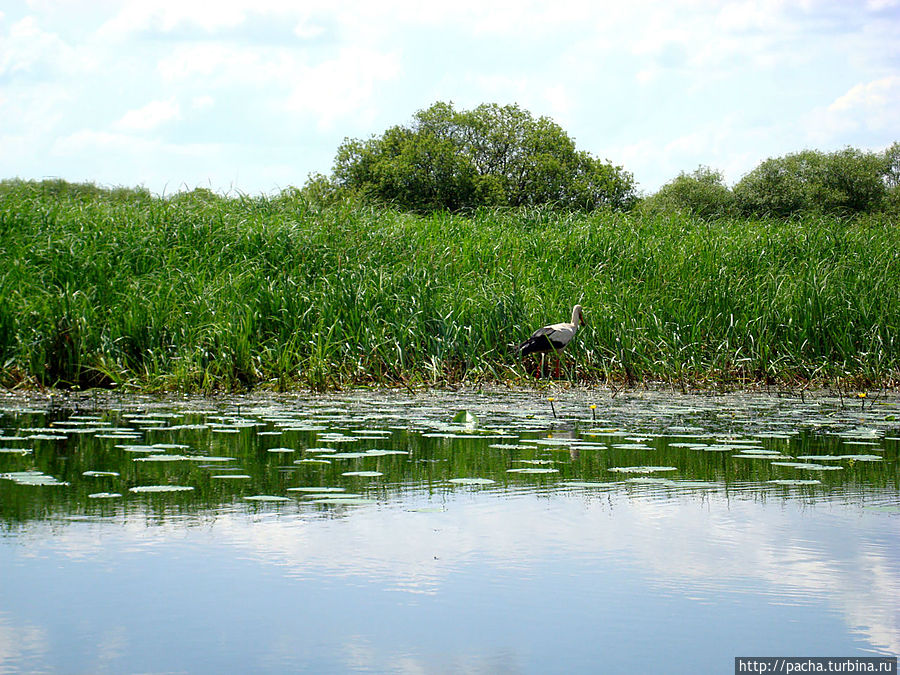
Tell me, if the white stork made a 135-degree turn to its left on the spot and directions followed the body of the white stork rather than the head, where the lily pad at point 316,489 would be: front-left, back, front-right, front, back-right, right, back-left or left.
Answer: back-left

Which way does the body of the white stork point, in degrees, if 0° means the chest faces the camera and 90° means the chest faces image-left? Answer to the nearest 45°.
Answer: approximately 270°

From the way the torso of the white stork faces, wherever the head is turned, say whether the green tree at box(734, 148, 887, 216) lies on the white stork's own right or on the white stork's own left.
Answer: on the white stork's own left

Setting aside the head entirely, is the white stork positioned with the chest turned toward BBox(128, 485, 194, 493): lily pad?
no

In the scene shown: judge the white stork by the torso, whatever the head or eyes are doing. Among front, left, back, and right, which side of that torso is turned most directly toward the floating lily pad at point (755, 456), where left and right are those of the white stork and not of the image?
right

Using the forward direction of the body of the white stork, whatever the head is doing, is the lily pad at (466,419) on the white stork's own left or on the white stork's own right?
on the white stork's own right

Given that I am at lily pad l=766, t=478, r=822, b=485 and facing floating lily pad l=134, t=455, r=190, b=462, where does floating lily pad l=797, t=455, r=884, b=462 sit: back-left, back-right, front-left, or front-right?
back-right

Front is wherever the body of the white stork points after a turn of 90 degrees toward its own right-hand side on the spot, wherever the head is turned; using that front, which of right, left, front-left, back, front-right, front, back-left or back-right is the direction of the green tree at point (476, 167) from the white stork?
back

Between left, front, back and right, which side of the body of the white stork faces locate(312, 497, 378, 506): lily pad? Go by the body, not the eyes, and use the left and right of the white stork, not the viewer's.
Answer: right

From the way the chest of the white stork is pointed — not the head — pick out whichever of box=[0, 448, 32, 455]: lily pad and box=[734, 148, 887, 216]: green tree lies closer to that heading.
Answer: the green tree

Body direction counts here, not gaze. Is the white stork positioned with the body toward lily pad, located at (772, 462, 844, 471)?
no

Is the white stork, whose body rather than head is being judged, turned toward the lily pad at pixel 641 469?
no

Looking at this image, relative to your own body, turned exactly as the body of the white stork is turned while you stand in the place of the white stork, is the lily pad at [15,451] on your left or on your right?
on your right

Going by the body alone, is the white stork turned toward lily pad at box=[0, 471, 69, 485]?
no
